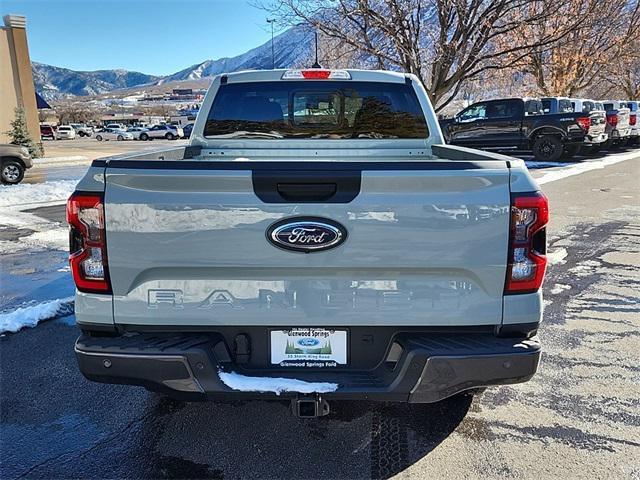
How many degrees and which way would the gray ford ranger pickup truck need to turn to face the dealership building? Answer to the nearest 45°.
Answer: approximately 45° to its left

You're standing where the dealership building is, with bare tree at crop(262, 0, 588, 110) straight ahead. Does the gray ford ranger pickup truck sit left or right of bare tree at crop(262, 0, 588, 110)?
right

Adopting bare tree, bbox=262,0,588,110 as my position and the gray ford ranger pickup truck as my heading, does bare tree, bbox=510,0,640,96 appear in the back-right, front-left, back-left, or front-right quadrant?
back-left

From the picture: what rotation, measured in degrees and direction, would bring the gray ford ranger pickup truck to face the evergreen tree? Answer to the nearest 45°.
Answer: approximately 45° to its left

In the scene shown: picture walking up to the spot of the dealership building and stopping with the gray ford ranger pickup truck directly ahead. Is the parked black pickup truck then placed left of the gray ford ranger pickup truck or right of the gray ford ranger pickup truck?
left

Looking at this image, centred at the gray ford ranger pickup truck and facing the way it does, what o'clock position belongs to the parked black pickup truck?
The parked black pickup truck is roughly at 1 o'clock from the gray ford ranger pickup truck.

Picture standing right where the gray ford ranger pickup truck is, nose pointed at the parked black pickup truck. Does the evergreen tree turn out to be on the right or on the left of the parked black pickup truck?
left

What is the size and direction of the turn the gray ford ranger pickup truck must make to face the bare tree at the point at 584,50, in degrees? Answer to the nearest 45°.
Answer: approximately 45° to its right

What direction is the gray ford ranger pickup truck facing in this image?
away from the camera
